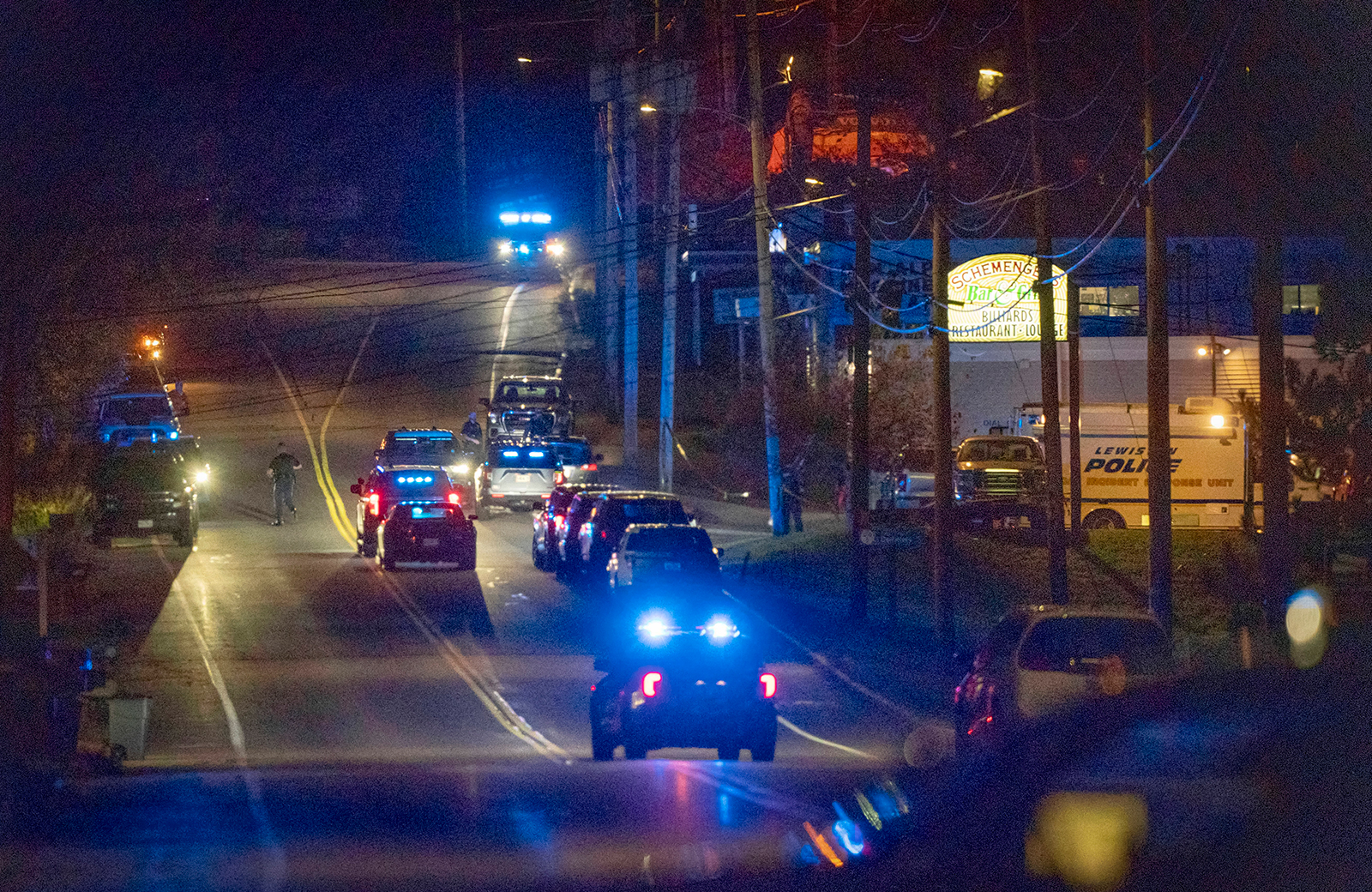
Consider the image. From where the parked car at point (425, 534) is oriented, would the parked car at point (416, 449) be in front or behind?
in front

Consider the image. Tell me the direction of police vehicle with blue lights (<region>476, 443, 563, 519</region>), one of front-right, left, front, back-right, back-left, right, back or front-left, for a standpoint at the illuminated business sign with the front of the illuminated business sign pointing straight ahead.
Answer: front-right

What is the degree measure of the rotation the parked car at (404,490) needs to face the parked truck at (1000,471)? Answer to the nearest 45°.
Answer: approximately 90° to its right

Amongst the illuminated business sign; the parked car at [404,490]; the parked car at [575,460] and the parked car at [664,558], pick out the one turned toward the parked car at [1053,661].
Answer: the illuminated business sign

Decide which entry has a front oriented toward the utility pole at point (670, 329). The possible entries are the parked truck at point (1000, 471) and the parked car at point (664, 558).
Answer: the parked car at point (664, 558)

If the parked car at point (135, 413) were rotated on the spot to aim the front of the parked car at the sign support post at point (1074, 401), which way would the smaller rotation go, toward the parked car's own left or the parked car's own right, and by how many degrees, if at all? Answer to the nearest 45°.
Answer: approximately 45° to the parked car's own left

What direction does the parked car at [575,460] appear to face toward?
away from the camera

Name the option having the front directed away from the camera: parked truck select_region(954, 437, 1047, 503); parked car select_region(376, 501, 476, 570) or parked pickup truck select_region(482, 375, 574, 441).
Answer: parked car select_region(376, 501, 476, 570)

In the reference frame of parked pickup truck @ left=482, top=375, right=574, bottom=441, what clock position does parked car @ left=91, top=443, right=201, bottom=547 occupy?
parked car @ left=91, top=443, right=201, bottom=547 is roughly at 1 o'clock from parked pickup truck @ left=482, top=375, right=574, bottom=441.

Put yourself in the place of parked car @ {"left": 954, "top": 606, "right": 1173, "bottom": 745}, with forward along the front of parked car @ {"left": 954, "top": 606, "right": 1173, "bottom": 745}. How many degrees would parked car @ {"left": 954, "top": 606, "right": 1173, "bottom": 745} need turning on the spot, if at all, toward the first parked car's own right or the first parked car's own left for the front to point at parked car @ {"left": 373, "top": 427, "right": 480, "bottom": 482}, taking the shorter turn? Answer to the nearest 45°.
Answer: approximately 90° to the first parked car's own left

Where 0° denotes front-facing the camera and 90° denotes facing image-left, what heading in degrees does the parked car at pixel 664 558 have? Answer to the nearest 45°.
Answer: approximately 180°

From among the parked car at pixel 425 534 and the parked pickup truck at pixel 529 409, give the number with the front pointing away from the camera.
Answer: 1

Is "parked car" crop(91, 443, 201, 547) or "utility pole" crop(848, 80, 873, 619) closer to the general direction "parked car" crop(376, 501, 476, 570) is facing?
the parked car

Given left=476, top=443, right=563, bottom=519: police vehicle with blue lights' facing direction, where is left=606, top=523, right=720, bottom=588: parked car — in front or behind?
behind

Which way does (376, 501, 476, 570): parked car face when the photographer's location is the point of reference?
facing away from the viewer
